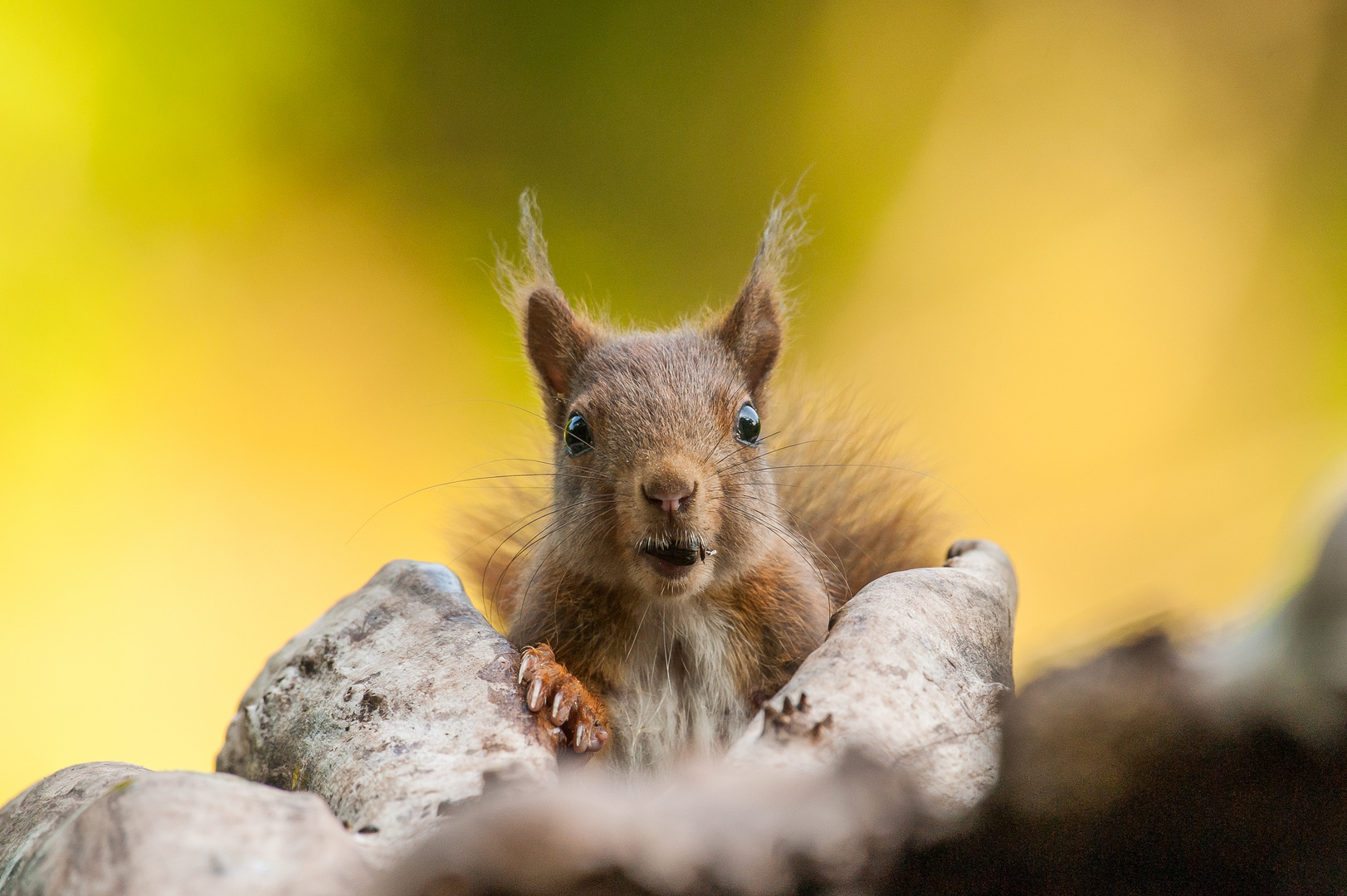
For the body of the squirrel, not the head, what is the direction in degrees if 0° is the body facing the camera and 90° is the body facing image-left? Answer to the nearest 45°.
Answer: approximately 0°
